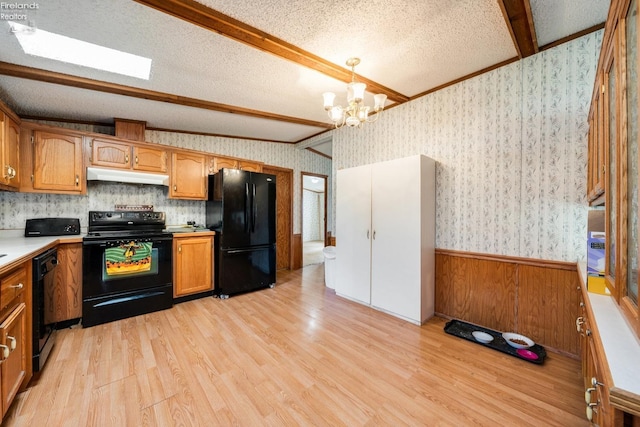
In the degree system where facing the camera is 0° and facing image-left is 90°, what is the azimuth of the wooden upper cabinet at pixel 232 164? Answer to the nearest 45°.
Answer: approximately 315°

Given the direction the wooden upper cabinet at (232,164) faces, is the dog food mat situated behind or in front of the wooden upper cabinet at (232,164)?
in front

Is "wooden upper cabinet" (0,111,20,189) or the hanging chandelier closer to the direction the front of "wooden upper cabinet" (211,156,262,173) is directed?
the hanging chandelier

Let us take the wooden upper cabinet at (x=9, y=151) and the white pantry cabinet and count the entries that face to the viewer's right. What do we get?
1

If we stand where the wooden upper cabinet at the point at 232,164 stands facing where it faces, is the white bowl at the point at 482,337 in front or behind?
in front

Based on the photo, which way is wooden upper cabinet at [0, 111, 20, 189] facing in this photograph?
to the viewer's right

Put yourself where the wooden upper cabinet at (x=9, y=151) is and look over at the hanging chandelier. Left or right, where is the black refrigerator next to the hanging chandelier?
left

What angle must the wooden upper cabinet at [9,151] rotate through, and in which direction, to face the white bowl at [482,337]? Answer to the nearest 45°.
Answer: approximately 45° to its right

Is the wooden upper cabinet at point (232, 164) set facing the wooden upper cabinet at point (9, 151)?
no

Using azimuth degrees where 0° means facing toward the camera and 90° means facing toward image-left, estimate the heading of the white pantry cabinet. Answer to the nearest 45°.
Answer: approximately 45°

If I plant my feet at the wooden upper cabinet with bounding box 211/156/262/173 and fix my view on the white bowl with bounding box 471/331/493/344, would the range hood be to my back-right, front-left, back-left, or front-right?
back-right

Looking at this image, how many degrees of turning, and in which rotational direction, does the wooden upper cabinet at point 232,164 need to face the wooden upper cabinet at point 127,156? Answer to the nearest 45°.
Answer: approximately 135° to its right

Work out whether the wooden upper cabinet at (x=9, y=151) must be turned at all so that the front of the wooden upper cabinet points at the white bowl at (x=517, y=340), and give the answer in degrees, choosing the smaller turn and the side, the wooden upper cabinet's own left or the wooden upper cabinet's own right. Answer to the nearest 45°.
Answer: approximately 45° to the wooden upper cabinet's own right

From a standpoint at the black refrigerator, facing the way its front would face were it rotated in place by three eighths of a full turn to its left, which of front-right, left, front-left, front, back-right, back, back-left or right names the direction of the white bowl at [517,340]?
back-right

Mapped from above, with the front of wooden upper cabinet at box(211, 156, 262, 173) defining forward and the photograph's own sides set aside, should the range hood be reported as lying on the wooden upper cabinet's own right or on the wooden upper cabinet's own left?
on the wooden upper cabinet's own right

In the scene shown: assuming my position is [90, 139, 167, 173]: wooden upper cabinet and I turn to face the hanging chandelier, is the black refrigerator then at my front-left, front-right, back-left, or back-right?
front-left
